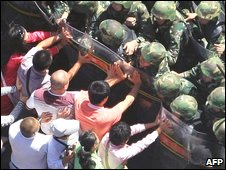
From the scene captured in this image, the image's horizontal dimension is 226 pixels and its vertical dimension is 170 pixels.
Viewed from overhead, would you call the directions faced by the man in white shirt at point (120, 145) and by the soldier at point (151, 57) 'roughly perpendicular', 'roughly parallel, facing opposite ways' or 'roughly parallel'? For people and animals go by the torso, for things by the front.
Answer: roughly parallel, facing opposite ways

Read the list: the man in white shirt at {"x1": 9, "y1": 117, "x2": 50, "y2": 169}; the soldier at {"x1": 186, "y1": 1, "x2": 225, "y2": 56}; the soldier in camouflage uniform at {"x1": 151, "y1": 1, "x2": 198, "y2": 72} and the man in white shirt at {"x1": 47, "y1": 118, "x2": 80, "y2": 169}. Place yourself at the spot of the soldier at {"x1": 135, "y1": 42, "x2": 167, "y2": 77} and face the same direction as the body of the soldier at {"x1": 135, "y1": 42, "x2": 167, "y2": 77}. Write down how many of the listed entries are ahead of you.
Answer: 2

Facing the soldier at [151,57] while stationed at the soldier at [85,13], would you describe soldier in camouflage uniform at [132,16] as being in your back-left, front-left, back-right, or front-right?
front-left

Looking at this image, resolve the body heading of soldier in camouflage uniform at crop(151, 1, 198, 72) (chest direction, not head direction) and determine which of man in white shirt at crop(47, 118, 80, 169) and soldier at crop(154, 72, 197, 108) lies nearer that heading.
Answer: the man in white shirt

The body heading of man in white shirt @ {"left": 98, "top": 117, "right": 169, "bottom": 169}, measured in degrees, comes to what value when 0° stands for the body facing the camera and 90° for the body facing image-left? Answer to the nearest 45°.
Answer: approximately 225°

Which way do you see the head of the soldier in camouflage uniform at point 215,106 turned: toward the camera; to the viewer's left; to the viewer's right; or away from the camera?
to the viewer's left

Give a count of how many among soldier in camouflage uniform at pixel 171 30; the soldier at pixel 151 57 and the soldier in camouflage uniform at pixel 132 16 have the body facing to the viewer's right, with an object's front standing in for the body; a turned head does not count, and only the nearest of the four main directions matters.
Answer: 0

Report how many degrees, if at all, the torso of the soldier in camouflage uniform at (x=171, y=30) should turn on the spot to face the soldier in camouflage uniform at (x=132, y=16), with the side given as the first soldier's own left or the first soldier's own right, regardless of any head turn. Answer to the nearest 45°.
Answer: approximately 45° to the first soldier's own right

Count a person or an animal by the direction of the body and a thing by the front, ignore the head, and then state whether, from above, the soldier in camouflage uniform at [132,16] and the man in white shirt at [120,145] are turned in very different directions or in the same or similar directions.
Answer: very different directions

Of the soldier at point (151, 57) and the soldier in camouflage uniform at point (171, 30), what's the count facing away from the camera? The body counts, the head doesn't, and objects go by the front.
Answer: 0

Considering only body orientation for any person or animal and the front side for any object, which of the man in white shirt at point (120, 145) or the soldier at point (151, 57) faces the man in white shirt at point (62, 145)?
the soldier

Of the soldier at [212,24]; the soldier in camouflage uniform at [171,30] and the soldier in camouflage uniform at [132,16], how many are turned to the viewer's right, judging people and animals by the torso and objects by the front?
0

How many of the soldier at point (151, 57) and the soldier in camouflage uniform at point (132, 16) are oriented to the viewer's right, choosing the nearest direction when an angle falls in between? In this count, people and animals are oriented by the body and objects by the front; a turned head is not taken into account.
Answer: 0

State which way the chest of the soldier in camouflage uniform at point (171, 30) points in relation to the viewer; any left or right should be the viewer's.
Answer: facing the viewer and to the left of the viewer

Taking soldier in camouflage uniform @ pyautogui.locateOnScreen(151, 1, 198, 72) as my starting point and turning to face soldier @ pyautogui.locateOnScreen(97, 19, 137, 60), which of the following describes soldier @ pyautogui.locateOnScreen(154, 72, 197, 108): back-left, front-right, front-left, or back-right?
front-left
